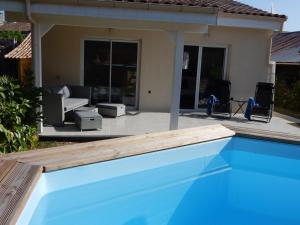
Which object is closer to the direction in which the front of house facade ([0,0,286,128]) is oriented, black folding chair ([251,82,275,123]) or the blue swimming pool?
the blue swimming pool

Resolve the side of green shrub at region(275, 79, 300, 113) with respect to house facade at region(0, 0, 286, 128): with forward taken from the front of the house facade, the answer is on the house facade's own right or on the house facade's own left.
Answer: on the house facade's own left

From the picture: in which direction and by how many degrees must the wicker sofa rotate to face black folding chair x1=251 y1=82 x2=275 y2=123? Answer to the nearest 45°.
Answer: approximately 45° to its left

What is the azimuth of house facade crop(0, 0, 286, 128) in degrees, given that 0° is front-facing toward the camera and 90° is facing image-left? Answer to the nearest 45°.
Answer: approximately 0°

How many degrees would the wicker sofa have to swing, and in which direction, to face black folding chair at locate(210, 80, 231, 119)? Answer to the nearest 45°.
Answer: approximately 45° to its left

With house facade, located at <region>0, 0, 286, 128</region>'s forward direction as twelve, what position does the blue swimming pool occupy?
The blue swimming pool is roughly at 12 o'clock from the house facade.
